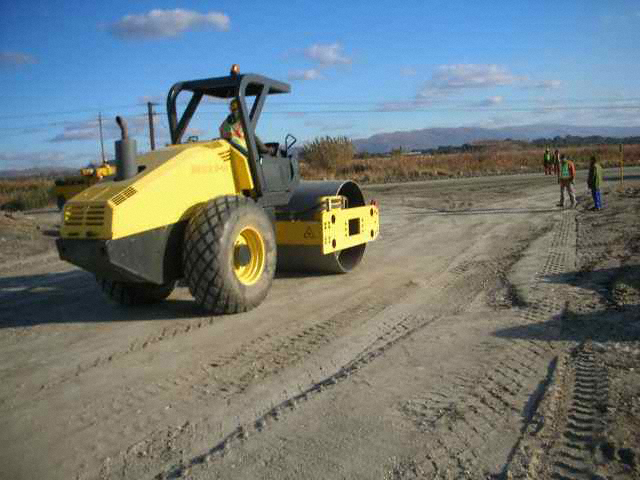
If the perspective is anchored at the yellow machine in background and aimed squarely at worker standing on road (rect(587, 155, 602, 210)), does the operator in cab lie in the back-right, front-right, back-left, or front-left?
front-right

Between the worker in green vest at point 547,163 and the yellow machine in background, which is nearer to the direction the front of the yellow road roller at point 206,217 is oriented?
the worker in green vest

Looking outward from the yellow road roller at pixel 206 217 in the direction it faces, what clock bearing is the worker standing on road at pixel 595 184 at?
The worker standing on road is roughly at 12 o'clock from the yellow road roller.

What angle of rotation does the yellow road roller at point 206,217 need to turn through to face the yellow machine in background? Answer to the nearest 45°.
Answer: approximately 45° to its left

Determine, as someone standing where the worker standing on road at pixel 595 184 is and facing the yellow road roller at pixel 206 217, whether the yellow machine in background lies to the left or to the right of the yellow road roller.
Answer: right

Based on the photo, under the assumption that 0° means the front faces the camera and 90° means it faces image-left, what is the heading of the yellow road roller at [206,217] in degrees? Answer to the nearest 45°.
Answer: approximately 225°

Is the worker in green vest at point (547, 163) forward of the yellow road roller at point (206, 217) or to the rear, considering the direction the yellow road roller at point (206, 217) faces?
forward

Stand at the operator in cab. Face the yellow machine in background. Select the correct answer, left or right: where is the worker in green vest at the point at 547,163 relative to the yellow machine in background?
right

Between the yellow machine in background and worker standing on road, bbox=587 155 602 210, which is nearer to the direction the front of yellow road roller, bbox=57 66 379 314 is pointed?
the worker standing on road

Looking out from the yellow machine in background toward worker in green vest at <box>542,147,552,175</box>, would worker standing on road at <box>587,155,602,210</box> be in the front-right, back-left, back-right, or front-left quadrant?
front-right
